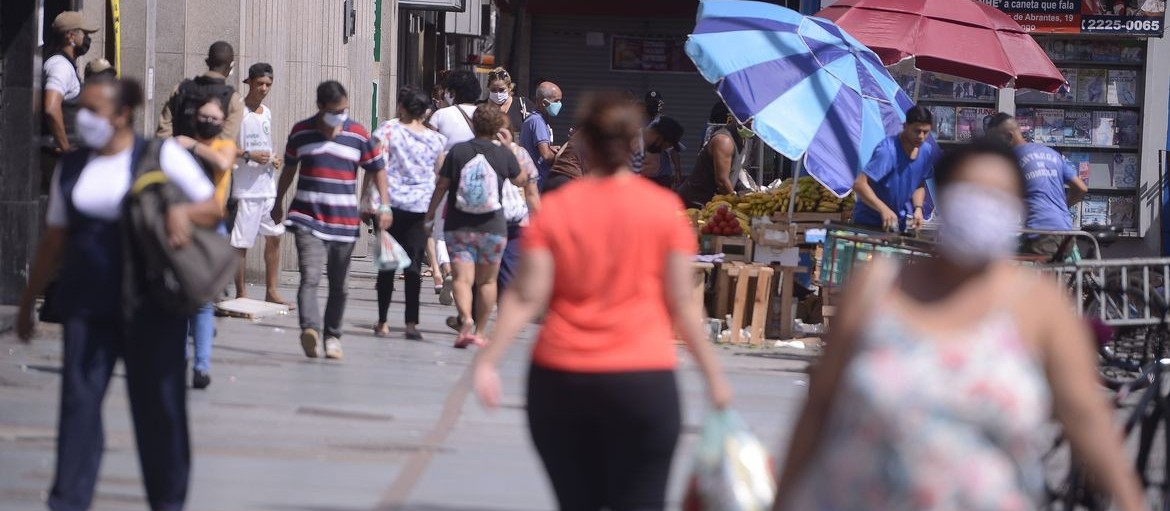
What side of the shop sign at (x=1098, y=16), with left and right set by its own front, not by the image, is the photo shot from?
front

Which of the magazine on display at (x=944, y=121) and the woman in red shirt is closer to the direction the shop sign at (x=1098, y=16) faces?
the woman in red shirt

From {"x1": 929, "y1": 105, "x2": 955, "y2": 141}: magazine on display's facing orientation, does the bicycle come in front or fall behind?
in front

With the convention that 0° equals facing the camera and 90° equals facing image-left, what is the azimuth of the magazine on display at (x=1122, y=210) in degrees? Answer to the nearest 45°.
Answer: approximately 0°

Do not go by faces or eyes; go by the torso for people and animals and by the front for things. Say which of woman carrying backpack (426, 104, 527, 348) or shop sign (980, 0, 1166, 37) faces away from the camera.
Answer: the woman carrying backpack

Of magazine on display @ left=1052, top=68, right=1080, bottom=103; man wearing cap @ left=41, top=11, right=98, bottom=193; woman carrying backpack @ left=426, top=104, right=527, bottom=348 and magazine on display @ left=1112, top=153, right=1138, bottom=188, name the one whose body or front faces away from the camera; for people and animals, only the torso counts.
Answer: the woman carrying backpack

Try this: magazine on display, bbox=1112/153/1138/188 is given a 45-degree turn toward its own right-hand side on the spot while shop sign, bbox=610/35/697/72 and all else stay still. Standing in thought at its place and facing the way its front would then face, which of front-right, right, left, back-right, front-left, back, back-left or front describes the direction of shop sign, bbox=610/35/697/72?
right

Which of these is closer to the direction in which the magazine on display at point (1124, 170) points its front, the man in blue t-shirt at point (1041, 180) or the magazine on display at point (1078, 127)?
the man in blue t-shirt

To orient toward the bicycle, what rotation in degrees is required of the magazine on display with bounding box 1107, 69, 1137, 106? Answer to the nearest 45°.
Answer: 0° — it already faces it

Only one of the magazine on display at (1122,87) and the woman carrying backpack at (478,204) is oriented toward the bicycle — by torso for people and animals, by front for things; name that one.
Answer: the magazine on display

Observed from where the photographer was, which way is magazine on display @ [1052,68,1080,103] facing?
facing the viewer

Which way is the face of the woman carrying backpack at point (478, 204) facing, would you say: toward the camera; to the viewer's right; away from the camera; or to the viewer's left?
away from the camera

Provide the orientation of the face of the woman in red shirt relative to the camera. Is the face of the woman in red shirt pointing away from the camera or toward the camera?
away from the camera

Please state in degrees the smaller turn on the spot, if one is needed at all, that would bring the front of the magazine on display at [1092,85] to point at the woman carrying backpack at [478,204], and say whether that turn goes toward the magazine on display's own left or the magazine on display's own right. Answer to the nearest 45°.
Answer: approximately 45° to the magazine on display's own right

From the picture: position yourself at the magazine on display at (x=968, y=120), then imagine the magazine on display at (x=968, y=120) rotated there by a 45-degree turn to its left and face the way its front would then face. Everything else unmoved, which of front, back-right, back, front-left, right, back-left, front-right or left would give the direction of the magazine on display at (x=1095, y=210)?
front-left

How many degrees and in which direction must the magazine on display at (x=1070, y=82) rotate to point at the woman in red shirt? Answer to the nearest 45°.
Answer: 0° — it already faces them

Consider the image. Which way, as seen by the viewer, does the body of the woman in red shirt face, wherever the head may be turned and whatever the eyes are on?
away from the camera

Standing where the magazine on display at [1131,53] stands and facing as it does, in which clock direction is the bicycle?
The bicycle is roughly at 12 o'clock from the magazine on display.
